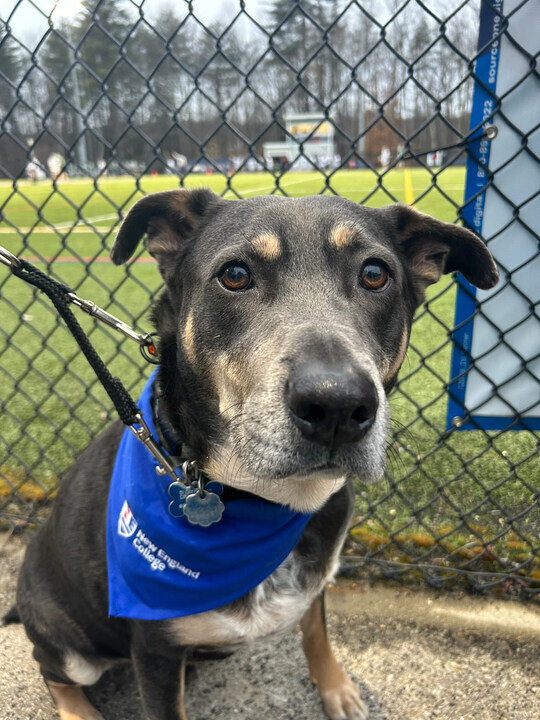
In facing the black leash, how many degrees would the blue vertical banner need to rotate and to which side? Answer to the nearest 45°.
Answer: approximately 45° to its right

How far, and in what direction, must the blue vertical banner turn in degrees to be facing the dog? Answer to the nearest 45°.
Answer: approximately 45° to its right

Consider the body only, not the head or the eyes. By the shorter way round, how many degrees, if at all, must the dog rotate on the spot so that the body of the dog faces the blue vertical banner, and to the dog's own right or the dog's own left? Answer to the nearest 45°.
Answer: approximately 90° to the dog's own left

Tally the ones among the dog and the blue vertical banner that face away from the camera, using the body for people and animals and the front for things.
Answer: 0

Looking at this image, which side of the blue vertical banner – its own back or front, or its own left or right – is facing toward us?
front
